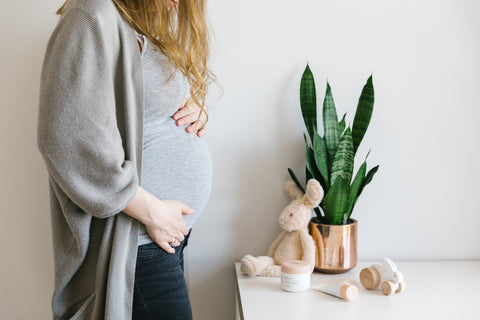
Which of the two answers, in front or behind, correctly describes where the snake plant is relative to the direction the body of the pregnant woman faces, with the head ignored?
in front

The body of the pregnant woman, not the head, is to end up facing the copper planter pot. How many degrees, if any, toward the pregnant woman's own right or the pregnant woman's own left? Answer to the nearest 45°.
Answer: approximately 45° to the pregnant woman's own left

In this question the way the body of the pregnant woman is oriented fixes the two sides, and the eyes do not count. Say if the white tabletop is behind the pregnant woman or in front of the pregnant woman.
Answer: in front

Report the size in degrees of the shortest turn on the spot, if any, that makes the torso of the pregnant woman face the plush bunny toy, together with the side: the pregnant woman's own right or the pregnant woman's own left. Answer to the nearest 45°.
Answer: approximately 45° to the pregnant woman's own left

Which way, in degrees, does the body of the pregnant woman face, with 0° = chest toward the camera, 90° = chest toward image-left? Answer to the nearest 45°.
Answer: approximately 270°
